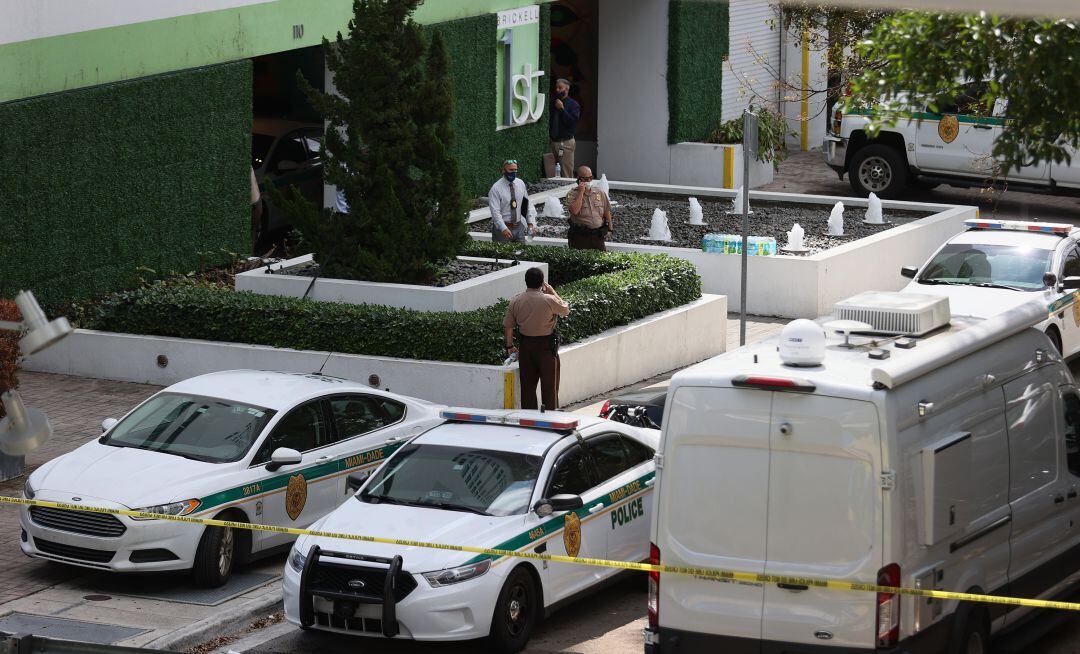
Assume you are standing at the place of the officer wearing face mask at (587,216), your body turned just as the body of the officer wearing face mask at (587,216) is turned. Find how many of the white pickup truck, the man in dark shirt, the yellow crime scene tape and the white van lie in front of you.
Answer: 2

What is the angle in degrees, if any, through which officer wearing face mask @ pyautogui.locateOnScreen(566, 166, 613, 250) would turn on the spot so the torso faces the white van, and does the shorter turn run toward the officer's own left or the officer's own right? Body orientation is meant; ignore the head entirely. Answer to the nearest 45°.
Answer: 0° — they already face it

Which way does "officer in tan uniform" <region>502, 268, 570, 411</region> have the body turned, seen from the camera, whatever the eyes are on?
away from the camera

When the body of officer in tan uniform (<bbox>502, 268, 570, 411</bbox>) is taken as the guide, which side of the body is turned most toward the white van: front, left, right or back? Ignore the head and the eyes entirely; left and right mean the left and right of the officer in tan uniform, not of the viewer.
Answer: back

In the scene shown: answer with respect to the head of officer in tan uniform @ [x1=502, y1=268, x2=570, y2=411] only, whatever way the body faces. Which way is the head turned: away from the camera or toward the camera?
away from the camera

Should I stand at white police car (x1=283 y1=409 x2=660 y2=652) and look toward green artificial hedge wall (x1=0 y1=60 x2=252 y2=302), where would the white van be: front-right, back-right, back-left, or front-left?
back-right

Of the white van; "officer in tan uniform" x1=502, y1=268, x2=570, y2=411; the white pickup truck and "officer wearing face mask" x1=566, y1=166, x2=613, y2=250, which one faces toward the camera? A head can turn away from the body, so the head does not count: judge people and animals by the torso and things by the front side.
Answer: the officer wearing face mask

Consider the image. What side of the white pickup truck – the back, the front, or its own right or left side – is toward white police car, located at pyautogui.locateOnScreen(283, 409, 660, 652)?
left

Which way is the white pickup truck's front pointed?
to the viewer's left

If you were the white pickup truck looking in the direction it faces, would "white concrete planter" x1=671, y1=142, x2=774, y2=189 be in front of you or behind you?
in front

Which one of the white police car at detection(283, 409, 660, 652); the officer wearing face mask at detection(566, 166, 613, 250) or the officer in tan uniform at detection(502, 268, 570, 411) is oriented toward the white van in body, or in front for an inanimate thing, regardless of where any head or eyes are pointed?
the officer wearing face mask

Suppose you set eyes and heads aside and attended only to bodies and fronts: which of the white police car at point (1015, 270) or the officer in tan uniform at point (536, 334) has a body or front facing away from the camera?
the officer in tan uniform

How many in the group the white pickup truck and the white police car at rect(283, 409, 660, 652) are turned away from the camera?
0

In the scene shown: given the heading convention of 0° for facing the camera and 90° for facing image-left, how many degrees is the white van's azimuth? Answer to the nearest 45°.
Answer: approximately 225°

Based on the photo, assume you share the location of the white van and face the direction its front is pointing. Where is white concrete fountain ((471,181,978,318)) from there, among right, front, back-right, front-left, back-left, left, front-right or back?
front-left
